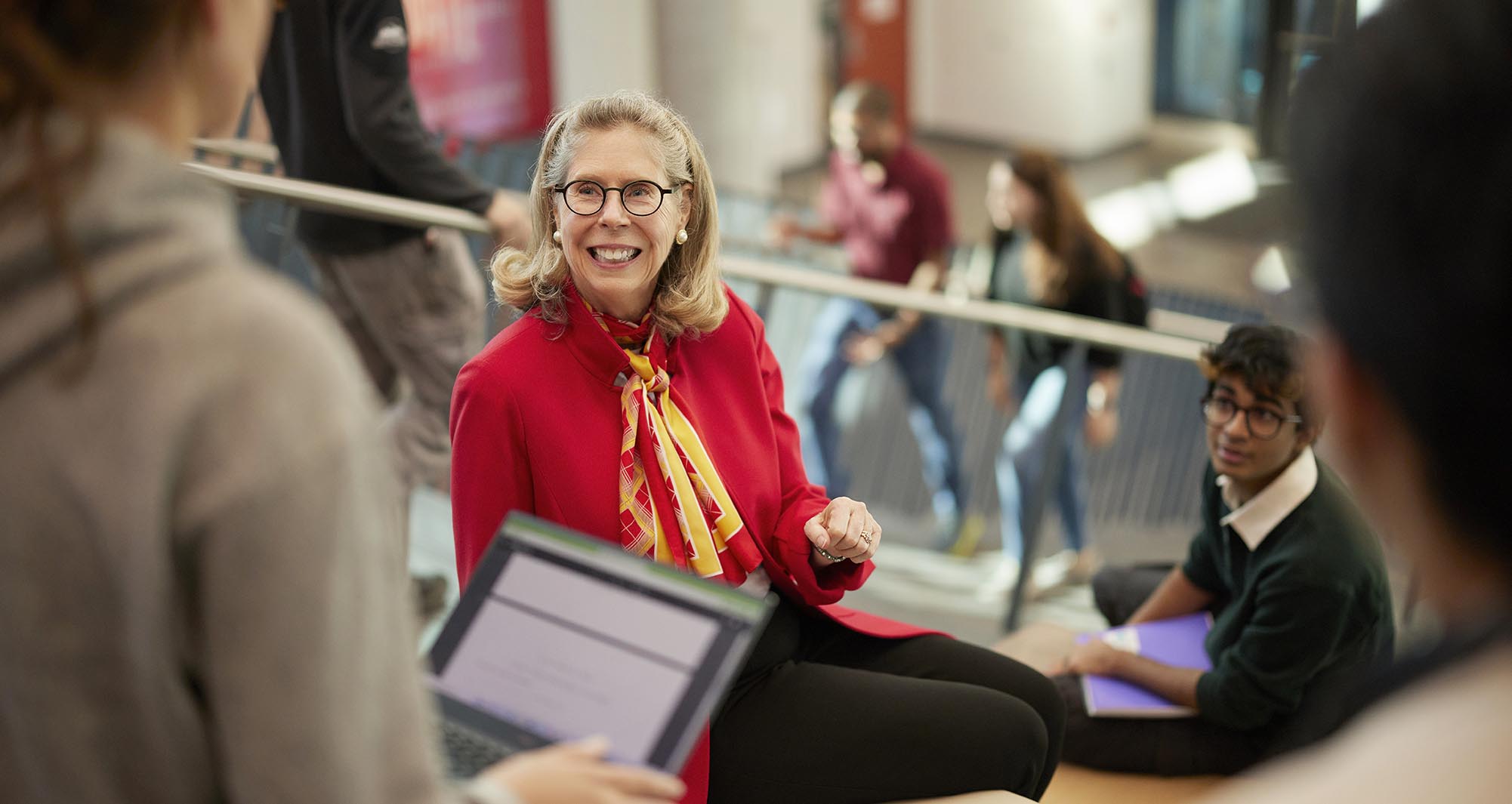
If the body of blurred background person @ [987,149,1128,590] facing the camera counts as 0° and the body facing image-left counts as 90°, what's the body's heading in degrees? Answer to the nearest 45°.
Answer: approximately 45°

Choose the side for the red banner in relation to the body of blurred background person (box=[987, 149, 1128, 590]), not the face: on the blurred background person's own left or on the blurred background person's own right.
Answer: on the blurred background person's own right

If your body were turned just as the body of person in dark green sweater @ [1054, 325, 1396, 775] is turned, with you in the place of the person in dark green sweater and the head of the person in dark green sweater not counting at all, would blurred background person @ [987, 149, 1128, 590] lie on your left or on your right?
on your right

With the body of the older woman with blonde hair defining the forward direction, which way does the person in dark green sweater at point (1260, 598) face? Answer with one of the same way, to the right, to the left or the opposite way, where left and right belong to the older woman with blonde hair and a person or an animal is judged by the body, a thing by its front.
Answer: to the right

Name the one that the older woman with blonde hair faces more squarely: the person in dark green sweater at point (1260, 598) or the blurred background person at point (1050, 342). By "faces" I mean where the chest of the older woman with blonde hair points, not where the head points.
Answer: the person in dark green sweater

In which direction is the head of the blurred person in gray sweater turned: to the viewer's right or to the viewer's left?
to the viewer's right

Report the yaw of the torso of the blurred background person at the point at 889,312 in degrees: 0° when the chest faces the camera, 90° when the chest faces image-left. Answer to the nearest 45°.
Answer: approximately 45°

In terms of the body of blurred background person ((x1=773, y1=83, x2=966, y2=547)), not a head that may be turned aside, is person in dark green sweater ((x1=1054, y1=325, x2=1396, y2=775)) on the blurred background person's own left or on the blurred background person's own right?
on the blurred background person's own left

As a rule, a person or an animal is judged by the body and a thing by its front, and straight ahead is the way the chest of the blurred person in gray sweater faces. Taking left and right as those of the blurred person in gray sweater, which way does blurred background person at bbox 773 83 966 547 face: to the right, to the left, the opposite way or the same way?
the opposite way
